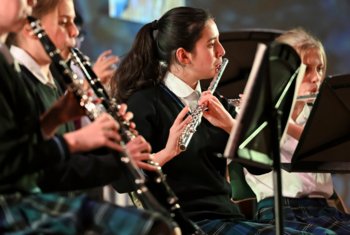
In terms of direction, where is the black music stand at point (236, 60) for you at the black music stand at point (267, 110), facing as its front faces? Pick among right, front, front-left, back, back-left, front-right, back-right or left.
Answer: front-right

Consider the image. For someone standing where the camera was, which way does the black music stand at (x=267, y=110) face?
facing away from the viewer and to the left of the viewer
